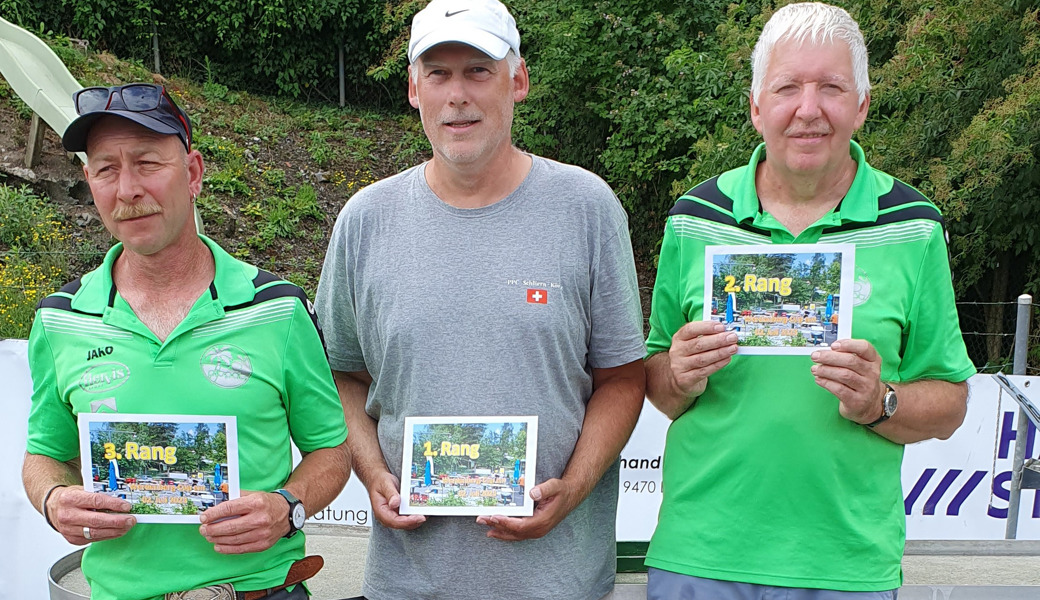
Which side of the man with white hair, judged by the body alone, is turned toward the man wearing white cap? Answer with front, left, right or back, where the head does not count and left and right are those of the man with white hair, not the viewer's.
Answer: right

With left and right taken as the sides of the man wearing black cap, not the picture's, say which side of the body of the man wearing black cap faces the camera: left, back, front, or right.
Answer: front

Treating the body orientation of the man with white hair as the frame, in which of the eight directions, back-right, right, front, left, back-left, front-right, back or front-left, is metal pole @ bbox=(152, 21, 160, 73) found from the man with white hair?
back-right

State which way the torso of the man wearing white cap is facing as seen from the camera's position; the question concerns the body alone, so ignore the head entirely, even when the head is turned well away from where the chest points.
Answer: toward the camera

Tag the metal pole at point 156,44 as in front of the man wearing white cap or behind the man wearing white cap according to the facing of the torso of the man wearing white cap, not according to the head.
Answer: behind

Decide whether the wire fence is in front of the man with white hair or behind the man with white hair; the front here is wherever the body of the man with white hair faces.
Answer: behind

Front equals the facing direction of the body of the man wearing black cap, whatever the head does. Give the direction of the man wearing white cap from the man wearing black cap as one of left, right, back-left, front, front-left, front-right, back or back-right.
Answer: left

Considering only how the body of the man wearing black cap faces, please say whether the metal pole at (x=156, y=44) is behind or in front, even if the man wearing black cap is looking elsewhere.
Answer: behind
